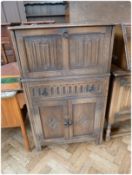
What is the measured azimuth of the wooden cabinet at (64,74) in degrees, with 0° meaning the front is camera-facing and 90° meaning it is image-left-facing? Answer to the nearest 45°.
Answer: approximately 0°
